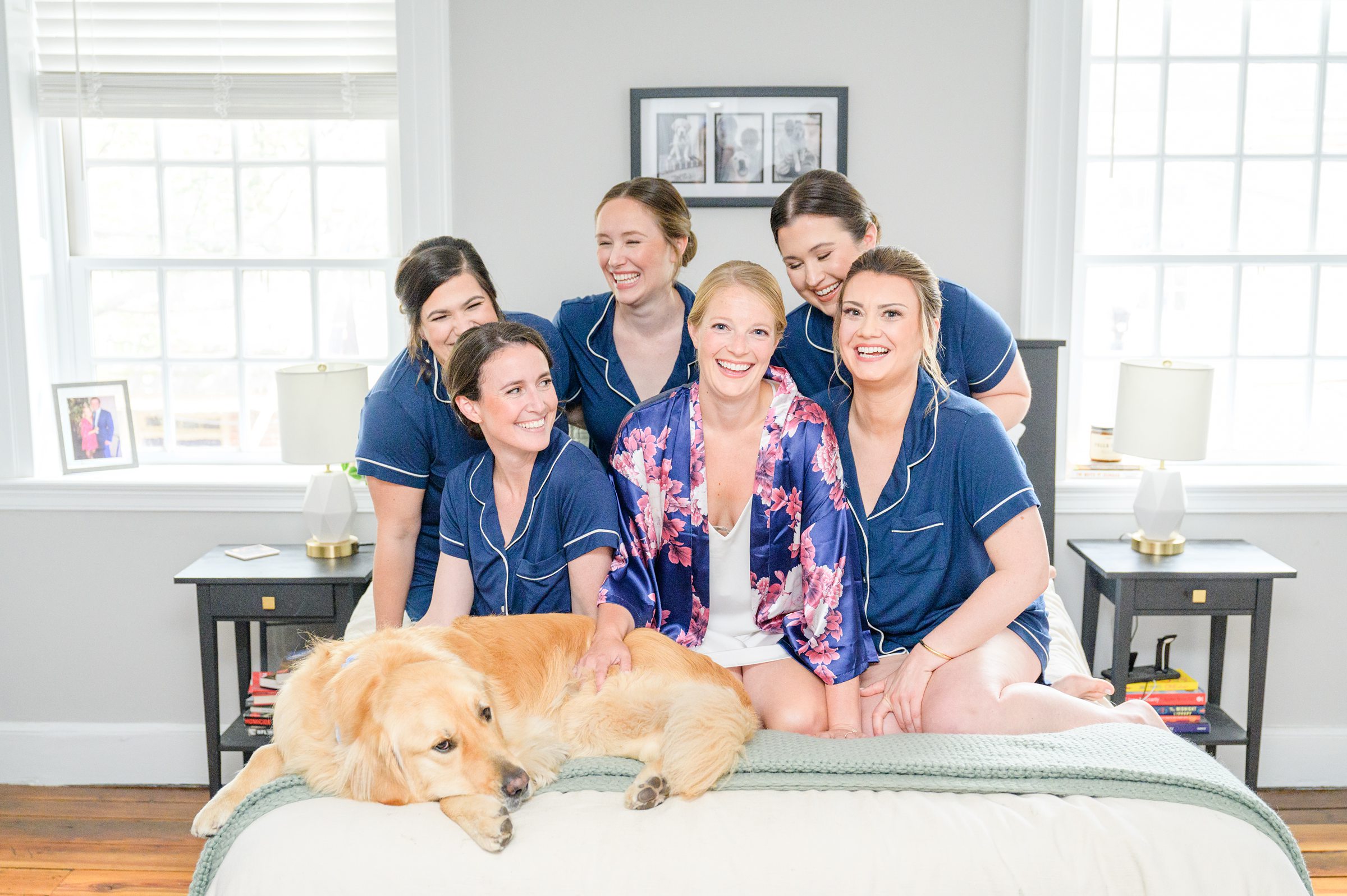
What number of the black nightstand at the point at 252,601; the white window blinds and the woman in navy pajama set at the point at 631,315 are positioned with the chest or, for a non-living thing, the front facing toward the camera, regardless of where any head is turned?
3

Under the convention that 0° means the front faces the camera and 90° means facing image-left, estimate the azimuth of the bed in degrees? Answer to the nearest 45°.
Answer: approximately 0°

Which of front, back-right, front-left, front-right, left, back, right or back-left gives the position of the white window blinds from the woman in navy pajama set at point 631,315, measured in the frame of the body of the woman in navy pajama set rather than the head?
back-right

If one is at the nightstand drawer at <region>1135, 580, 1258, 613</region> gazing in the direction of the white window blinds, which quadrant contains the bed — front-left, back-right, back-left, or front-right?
front-left

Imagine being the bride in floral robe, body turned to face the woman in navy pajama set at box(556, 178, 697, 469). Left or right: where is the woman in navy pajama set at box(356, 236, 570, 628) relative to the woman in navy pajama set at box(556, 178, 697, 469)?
left

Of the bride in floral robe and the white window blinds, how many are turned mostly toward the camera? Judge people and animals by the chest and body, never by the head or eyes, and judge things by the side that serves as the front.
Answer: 2

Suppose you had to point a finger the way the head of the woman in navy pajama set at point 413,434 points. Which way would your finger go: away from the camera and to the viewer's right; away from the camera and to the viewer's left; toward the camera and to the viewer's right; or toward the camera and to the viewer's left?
toward the camera and to the viewer's right

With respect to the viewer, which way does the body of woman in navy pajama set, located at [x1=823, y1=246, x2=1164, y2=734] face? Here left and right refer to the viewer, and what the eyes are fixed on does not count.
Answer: facing the viewer and to the left of the viewer

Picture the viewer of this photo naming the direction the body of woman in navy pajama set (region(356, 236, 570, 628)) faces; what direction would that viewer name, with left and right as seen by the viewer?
facing the viewer and to the right of the viewer

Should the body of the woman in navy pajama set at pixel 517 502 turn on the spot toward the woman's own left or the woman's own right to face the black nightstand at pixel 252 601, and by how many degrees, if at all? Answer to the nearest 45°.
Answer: approximately 135° to the woman's own right

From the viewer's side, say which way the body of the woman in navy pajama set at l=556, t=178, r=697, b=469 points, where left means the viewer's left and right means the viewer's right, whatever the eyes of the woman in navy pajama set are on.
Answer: facing the viewer

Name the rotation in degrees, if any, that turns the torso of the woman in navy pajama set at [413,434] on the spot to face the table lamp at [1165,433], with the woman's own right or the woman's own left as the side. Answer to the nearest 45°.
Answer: approximately 45° to the woman's own left

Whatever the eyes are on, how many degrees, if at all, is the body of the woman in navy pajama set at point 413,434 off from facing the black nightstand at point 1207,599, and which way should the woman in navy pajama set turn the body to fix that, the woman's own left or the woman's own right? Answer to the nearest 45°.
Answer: approximately 45° to the woman's own left
